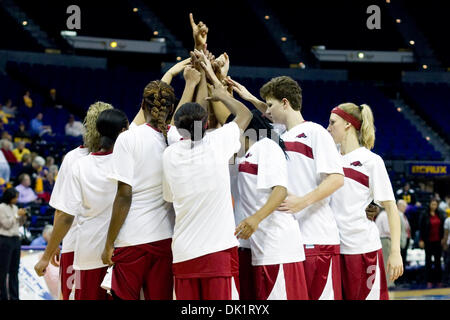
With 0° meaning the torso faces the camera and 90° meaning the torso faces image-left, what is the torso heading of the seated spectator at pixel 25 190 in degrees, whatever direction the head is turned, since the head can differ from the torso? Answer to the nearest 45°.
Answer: approximately 315°

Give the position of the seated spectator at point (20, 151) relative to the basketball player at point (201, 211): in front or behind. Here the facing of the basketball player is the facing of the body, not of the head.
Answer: in front

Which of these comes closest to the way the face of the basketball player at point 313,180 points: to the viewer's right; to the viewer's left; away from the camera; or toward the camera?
to the viewer's left

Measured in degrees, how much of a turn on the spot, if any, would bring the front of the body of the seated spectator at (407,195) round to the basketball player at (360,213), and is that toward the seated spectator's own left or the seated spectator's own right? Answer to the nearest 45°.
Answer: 0° — they already face them

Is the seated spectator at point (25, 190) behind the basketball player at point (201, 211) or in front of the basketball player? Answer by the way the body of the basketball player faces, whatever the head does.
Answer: in front

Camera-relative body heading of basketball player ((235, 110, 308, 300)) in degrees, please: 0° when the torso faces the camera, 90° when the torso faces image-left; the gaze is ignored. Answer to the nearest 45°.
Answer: approximately 90°

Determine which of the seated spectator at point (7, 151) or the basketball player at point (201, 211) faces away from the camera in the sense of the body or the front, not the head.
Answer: the basketball player

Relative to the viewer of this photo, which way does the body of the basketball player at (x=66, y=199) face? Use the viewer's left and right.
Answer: facing away from the viewer and to the right of the viewer

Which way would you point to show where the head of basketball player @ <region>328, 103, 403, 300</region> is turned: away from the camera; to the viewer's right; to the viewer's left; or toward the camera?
to the viewer's left

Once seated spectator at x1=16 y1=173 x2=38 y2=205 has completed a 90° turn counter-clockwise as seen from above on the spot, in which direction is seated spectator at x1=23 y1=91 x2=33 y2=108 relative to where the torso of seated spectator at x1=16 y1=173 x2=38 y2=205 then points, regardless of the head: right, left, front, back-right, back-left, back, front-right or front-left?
front-left

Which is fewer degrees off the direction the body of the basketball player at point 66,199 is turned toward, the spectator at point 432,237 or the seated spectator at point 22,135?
the spectator
